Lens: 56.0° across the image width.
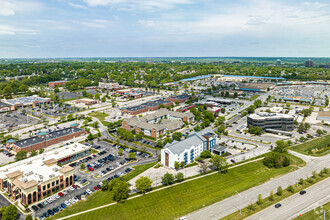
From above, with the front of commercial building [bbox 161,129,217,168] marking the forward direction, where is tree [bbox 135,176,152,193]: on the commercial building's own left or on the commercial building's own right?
on the commercial building's own right

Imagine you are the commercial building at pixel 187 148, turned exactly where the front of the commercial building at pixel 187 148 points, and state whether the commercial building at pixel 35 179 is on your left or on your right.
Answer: on your right

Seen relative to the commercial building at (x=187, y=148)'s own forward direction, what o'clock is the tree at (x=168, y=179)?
The tree is roughly at 2 o'clock from the commercial building.

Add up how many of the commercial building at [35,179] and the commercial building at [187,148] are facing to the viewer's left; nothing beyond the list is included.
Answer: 0

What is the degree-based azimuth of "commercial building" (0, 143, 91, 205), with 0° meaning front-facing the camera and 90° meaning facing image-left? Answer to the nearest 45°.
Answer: approximately 315°

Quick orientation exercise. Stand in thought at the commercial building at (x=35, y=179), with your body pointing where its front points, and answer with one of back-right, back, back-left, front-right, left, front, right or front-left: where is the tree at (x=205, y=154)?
front-left

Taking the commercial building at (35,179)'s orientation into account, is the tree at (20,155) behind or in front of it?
behind

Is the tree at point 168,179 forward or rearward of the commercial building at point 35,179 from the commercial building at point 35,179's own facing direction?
forward

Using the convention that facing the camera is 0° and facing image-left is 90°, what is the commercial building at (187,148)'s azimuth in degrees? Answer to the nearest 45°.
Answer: approximately 315°

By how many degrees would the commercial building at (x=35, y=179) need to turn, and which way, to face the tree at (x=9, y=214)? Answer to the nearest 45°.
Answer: approximately 45° to its right

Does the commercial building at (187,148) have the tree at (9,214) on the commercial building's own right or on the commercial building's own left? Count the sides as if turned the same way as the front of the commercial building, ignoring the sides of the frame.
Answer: on the commercial building's own right
